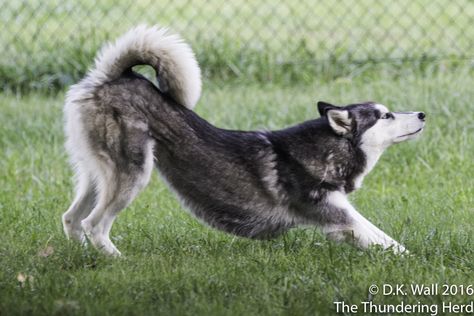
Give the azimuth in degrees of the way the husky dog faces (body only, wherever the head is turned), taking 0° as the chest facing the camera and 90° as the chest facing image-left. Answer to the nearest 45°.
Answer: approximately 270°

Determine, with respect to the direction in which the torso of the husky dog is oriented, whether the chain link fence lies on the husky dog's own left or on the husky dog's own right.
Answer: on the husky dog's own left
